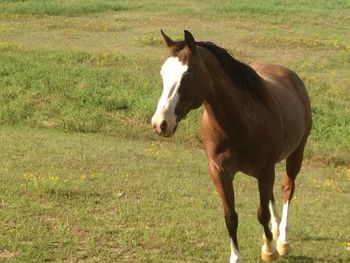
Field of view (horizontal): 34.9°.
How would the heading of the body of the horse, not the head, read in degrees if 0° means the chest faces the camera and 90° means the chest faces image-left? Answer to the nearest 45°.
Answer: approximately 45°
